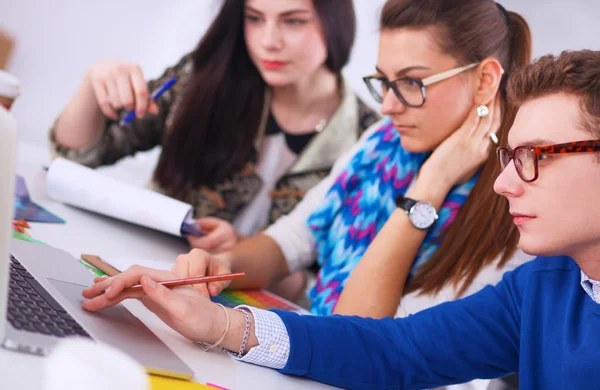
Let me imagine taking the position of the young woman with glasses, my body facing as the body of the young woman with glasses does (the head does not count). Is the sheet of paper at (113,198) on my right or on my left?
on my right

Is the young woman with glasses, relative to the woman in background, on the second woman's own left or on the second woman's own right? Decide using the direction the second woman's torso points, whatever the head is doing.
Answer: on the second woman's own left

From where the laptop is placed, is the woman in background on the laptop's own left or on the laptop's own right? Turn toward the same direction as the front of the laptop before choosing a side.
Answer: on the laptop's own left

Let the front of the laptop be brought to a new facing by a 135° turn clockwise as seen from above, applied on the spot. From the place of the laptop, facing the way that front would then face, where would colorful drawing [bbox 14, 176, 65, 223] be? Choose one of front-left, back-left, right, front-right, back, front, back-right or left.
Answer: back-right

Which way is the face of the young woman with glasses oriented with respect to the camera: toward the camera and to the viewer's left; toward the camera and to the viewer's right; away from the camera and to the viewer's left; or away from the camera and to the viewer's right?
toward the camera and to the viewer's left

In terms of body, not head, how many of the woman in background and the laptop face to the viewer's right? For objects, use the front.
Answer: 1

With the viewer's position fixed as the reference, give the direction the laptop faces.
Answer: facing to the right of the viewer

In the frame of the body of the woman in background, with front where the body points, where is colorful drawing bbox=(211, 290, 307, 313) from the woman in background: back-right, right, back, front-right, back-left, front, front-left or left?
front-left

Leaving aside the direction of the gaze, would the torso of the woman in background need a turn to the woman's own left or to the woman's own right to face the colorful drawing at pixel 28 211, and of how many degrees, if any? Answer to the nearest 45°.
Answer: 0° — they already face it

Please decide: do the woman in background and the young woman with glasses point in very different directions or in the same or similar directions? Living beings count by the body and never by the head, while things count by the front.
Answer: same or similar directions

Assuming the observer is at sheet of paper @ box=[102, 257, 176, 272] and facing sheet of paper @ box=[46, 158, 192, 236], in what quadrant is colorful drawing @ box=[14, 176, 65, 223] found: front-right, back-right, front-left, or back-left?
front-left

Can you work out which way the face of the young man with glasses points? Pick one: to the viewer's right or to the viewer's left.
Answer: to the viewer's left

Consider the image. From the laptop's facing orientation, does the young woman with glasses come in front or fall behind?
in front

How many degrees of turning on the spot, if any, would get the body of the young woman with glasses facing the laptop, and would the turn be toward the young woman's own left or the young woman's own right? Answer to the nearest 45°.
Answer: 0° — they already face it

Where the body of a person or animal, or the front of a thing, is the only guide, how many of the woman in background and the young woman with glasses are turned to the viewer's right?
0
